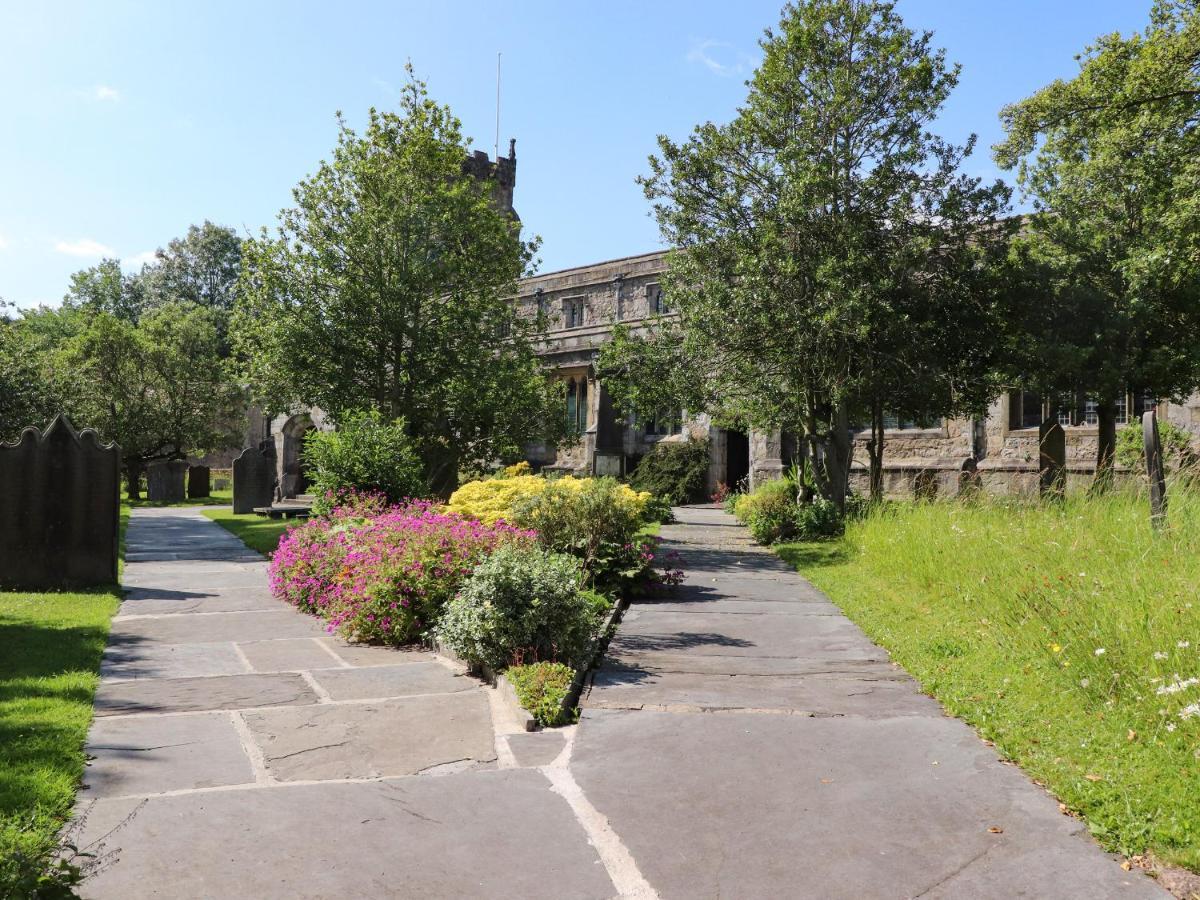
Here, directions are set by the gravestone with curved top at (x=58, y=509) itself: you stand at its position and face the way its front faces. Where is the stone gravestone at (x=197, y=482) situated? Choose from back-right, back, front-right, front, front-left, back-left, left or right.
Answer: back

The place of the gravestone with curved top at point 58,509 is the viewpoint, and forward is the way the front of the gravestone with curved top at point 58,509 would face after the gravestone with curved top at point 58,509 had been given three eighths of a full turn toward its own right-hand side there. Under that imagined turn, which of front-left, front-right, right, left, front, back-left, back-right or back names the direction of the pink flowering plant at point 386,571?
back

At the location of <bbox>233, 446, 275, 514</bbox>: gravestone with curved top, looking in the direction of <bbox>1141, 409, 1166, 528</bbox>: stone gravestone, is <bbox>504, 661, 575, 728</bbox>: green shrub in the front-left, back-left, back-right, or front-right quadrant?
front-right

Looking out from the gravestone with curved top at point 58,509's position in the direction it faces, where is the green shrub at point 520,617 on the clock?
The green shrub is roughly at 11 o'clock from the gravestone with curved top.

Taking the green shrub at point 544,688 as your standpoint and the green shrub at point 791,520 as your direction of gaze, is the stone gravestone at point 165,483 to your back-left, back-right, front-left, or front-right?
front-left

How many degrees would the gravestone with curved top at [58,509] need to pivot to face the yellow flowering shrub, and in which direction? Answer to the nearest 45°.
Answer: approximately 90° to its left

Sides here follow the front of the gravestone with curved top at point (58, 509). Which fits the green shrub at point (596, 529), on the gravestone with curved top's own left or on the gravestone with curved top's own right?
on the gravestone with curved top's own left

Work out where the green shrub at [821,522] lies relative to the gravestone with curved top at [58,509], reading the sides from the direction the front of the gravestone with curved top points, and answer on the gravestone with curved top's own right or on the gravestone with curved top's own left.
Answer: on the gravestone with curved top's own left

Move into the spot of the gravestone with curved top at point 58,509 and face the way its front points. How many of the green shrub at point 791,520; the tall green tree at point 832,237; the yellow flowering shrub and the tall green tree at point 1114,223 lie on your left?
4

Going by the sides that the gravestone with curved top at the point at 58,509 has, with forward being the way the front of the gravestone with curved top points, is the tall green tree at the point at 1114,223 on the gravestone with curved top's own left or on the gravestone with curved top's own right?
on the gravestone with curved top's own left

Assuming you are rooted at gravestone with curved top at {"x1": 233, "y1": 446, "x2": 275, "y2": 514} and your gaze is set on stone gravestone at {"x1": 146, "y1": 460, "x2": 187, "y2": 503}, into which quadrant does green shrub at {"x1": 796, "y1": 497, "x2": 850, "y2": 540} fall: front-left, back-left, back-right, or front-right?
back-right

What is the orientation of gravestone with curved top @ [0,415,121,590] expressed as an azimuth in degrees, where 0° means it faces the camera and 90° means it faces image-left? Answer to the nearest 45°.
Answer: approximately 0°

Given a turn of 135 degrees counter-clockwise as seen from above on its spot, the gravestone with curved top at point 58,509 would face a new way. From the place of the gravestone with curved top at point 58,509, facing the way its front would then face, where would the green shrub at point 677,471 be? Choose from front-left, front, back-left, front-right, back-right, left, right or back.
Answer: front

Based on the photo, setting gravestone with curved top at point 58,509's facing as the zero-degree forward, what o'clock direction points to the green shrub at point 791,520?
The green shrub is roughly at 9 o'clock from the gravestone with curved top.

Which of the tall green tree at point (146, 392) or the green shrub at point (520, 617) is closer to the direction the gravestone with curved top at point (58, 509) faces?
the green shrub

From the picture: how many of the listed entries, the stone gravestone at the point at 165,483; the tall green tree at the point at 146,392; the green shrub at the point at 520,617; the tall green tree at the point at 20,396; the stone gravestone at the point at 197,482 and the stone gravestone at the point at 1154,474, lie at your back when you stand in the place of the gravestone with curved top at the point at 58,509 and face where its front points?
4

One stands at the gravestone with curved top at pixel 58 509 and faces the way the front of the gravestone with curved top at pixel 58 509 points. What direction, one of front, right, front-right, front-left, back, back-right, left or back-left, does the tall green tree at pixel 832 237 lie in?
left

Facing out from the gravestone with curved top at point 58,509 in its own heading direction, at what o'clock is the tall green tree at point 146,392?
The tall green tree is roughly at 6 o'clock from the gravestone with curved top.
